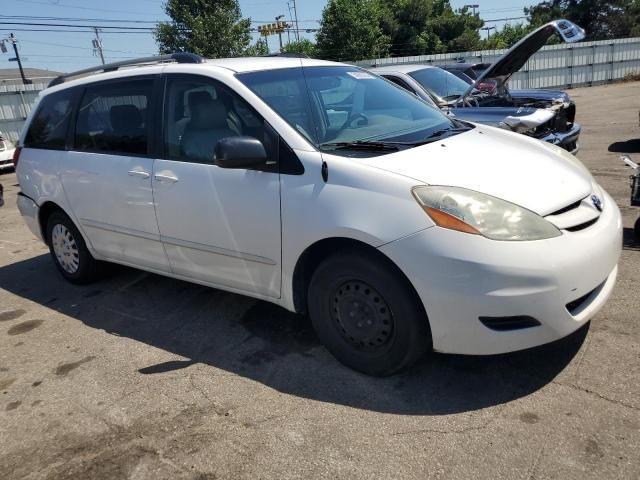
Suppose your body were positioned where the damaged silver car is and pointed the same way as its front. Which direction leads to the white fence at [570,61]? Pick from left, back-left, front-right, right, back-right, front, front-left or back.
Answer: back-left

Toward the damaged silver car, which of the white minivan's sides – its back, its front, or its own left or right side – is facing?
left

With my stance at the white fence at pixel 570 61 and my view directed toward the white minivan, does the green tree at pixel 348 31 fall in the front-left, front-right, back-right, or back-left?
back-right

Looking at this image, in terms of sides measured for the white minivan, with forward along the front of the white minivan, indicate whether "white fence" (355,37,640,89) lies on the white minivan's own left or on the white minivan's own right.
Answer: on the white minivan's own left

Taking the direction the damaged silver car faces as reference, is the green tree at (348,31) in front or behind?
behind

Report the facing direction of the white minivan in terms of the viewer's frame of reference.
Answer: facing the viewer and to the right of the viewer

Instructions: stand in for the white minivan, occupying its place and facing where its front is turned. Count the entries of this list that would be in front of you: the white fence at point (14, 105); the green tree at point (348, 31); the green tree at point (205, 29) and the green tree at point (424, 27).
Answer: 0

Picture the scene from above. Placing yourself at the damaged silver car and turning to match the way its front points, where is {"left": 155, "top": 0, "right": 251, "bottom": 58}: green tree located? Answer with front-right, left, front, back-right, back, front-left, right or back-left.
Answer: back

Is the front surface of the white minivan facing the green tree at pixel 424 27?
no

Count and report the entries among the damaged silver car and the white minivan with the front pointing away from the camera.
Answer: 0

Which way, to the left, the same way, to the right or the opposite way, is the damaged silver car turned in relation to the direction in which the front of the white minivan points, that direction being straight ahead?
the same way

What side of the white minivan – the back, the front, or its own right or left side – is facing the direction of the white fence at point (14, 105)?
back

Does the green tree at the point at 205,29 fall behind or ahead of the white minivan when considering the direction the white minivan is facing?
behind

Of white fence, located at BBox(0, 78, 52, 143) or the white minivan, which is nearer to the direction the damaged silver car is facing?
the white minivan

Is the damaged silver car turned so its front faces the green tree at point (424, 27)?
no

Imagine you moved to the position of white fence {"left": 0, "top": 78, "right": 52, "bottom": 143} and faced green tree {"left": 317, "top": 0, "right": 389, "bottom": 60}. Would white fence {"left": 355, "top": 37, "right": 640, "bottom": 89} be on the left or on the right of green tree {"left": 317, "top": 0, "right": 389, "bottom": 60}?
right

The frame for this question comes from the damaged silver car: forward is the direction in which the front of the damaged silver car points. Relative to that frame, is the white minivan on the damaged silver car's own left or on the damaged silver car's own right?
on the damaged silver car's own right
